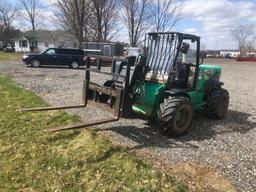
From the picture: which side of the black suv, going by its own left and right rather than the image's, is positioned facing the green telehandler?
left

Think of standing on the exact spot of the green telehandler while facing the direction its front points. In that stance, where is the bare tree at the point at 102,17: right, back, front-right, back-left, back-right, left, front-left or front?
back-right

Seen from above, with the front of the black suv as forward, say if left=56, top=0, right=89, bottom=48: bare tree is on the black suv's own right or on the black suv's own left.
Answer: on the black suv's own right

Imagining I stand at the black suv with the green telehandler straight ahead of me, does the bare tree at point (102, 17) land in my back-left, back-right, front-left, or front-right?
back-left

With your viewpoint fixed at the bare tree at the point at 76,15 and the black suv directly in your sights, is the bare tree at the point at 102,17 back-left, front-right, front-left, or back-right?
back-left

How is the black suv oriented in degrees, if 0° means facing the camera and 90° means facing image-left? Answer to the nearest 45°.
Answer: approximately 90°

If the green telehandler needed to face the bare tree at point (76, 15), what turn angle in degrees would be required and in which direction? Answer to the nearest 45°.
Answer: approximately 135° to its right

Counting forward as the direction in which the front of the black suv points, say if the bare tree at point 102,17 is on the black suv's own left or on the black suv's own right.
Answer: on the black suv's own right
